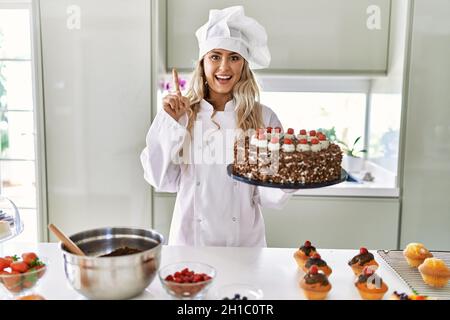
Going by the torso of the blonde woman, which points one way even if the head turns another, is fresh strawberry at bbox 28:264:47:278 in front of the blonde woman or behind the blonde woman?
in front

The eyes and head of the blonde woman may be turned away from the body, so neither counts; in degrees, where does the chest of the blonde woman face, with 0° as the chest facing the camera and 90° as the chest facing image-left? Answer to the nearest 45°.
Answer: approximately 0°

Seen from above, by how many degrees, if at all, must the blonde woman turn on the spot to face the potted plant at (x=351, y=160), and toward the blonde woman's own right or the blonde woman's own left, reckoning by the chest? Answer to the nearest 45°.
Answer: approximately 135° to the blonde woman's own left

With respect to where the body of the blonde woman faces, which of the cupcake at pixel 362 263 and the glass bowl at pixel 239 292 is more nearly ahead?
the glass bowl

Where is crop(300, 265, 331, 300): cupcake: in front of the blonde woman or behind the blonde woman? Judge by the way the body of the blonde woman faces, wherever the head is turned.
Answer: in front
